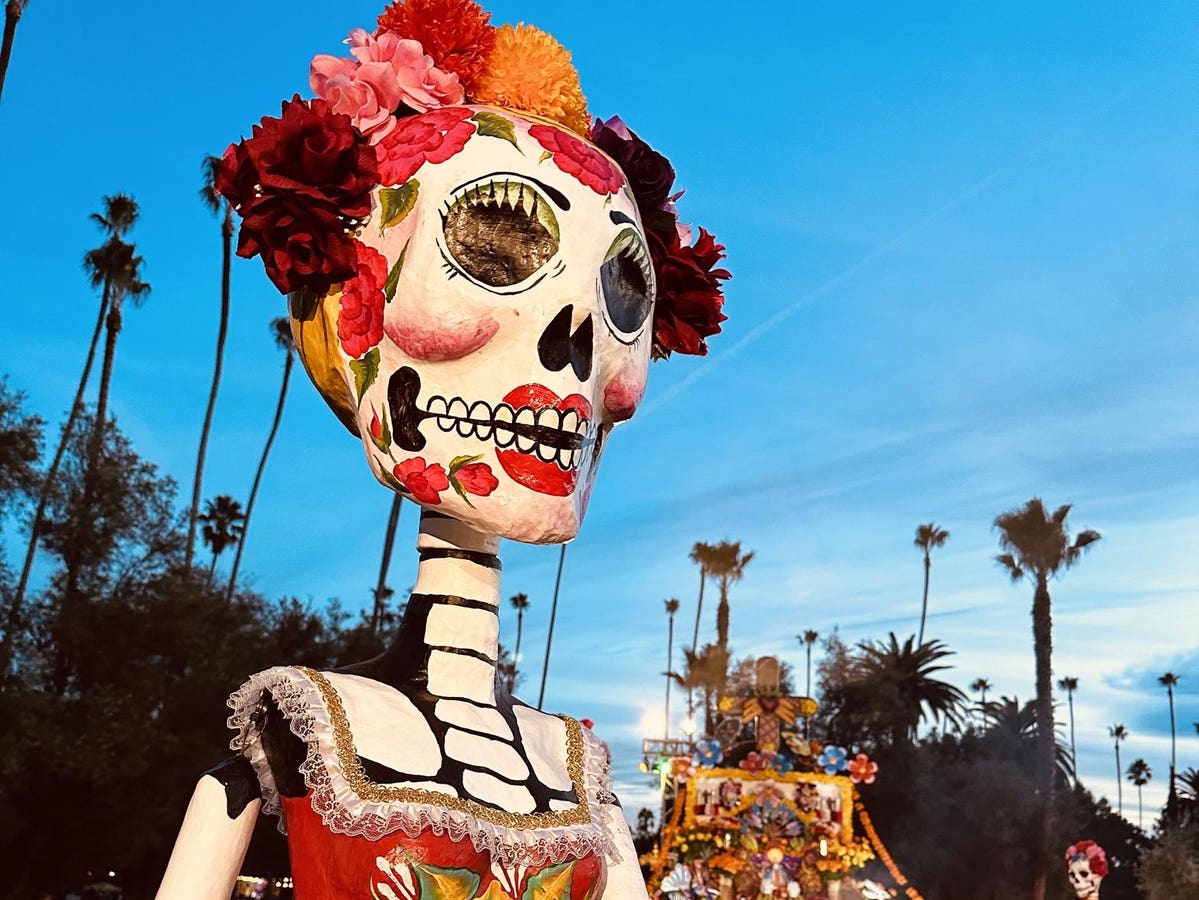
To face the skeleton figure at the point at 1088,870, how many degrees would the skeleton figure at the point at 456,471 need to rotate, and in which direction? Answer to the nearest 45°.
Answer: approximately 90° to its left

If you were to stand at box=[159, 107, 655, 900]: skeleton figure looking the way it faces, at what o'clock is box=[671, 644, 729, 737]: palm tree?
The palm tree is roughly at 8 o'clock from the skeleton figure.

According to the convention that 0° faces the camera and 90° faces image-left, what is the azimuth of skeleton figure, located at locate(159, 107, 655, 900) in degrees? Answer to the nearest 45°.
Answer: approximately 315°

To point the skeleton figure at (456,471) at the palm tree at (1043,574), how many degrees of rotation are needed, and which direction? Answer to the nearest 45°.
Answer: approximately 90° to its left

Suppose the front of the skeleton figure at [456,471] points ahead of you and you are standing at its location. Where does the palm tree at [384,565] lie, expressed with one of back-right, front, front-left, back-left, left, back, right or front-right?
back-left

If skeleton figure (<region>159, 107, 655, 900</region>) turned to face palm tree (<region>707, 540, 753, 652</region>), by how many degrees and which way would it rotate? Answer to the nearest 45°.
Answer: approximately 135° to its left

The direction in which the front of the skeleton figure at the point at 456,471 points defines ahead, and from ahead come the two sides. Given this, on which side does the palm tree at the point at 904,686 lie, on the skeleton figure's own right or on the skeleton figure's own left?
on the skeleton figure's own left
